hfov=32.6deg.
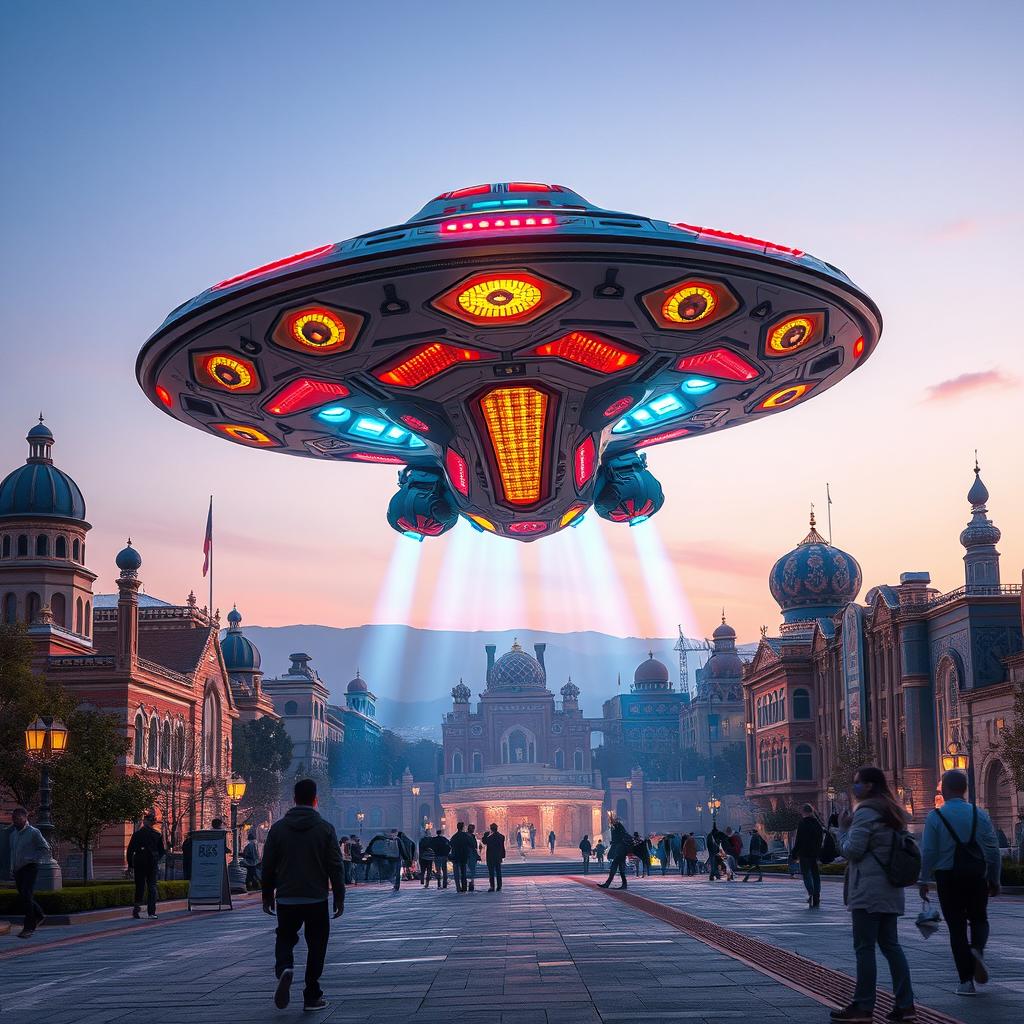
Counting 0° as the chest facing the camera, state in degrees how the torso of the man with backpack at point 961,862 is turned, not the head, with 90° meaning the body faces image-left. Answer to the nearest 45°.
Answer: approximately 180°

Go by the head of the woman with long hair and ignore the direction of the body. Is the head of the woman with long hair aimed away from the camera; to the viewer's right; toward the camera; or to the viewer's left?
to the viewer's left

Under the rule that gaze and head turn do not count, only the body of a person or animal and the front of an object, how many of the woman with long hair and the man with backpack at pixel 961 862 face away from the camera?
1

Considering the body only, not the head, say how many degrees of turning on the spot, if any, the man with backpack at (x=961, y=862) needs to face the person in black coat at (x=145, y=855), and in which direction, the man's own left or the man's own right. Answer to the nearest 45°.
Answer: approximately 45° to the man's own left

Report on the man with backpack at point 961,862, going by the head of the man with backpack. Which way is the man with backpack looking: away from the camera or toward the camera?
away from the camera
